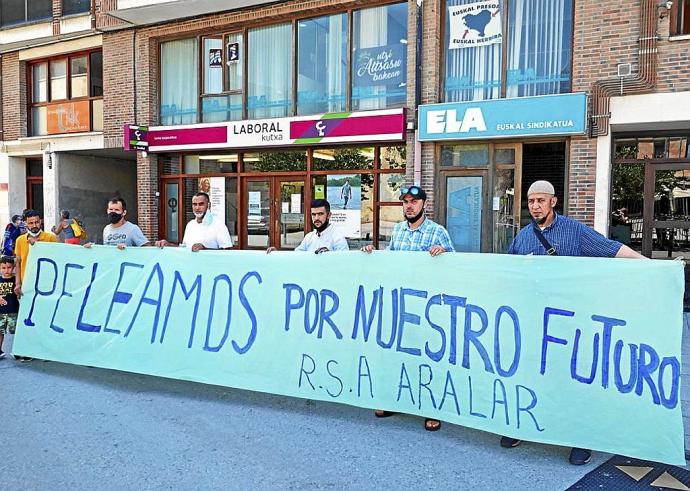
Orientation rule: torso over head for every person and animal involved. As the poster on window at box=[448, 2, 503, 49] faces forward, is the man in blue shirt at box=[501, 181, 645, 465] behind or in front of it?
in front

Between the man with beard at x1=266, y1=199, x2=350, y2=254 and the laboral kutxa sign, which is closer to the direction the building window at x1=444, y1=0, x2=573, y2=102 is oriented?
the man with beard

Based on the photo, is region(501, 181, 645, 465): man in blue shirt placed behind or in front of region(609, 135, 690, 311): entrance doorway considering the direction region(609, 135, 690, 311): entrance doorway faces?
in front

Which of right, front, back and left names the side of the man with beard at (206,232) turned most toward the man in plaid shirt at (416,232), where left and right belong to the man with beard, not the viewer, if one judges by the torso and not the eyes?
left

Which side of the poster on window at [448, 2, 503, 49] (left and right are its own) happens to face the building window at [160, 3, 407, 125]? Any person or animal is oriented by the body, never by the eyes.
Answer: right

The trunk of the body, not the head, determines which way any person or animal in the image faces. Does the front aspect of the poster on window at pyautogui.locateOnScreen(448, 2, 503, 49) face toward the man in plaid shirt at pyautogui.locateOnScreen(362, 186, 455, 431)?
yes

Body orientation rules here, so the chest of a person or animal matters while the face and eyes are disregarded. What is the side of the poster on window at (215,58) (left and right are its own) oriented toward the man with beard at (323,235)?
front

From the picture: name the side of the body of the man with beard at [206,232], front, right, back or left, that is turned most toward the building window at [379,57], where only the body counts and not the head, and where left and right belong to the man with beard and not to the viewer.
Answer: back

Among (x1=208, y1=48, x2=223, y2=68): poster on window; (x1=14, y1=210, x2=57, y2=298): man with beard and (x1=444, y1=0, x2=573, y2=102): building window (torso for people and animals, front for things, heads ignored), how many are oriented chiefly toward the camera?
3
